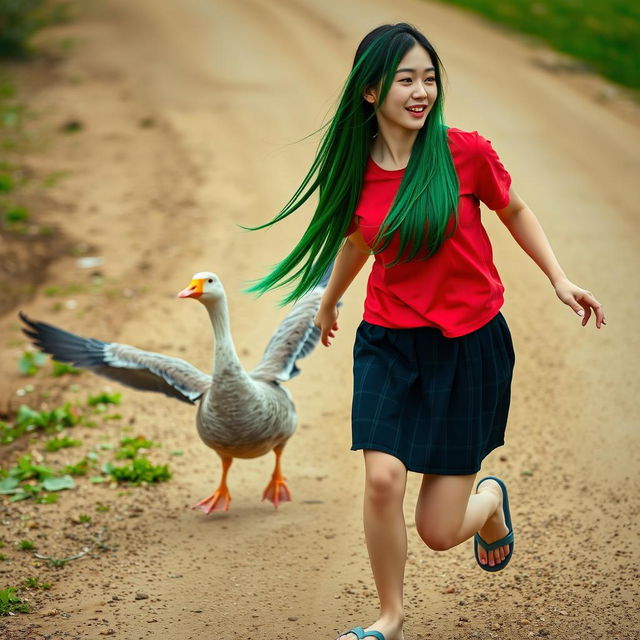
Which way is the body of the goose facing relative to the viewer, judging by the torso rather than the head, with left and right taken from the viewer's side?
facing the viewer and to the left of the viewer

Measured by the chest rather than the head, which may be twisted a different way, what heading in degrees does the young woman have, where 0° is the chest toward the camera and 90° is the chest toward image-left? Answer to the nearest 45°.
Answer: approximately 45°

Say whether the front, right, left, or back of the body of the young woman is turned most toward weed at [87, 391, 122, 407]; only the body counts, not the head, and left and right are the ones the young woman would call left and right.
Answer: right

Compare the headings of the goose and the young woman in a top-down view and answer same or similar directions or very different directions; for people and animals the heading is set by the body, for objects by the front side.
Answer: same or similar directions

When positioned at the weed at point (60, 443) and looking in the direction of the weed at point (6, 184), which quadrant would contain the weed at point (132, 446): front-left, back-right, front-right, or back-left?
back-right

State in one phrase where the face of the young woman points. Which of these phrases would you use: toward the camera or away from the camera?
toward the camera

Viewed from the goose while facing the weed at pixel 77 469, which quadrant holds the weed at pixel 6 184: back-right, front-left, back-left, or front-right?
front-right

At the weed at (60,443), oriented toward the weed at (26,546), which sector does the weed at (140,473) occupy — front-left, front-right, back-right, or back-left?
front-left

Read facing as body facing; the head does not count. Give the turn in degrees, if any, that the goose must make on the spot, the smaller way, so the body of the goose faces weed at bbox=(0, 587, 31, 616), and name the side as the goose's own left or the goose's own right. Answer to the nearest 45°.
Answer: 0° — it already faces it

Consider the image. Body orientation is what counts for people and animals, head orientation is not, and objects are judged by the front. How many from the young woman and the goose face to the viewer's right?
0
